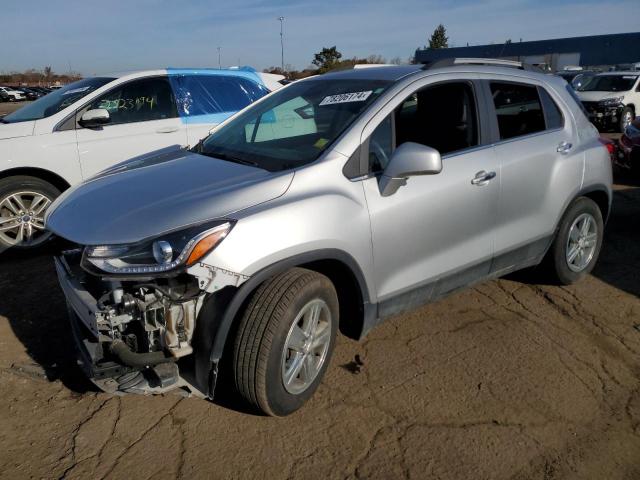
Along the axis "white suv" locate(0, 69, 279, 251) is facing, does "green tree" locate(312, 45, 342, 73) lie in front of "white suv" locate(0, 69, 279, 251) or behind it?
behind

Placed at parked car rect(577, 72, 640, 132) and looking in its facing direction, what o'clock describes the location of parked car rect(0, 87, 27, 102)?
parked car rect(0, 87, 27, 102) is roughly at 2 o'clock from parked car rect(577, 72, 640, 132).

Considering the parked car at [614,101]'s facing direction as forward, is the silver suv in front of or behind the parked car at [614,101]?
in front

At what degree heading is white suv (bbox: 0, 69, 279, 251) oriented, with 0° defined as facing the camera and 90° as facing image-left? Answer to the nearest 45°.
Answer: approximately 45°

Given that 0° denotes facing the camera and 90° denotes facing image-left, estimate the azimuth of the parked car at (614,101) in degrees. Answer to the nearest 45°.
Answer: approximately 45°

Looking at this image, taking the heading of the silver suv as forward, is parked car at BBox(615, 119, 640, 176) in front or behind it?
behind

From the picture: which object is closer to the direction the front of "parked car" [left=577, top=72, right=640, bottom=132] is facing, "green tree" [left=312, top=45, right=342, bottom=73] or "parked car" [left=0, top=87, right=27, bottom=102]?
the parked car

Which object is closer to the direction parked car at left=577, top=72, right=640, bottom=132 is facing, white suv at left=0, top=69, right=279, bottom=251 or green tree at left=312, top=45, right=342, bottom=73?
the white suv
